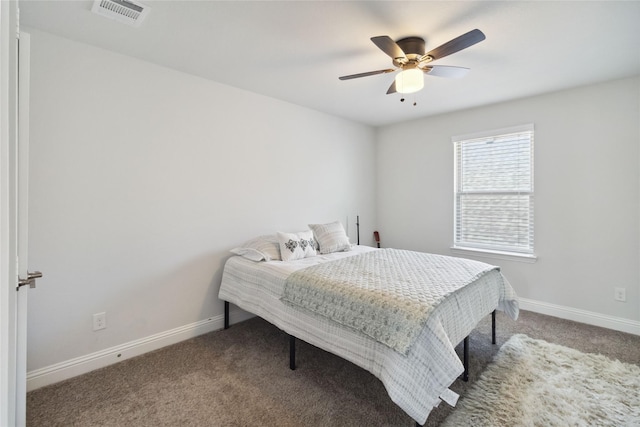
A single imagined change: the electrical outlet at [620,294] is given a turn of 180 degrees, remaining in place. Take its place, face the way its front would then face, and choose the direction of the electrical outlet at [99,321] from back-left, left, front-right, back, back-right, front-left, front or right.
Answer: back-left

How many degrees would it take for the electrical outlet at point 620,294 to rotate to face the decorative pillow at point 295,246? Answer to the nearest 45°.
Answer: approximately 45° to its right

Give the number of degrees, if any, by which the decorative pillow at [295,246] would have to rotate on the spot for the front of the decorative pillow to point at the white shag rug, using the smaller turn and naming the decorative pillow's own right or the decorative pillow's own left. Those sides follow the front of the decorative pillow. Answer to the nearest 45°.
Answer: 0° — it already faces it

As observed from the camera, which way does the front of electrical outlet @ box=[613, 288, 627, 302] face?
facing the viewer

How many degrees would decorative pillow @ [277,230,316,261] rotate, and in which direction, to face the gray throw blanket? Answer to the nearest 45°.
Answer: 0° — it already faces it

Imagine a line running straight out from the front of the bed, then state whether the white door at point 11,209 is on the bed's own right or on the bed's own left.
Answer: on the bed's own right

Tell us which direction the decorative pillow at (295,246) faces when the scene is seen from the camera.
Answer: facing the viewer and to the right of the viewer

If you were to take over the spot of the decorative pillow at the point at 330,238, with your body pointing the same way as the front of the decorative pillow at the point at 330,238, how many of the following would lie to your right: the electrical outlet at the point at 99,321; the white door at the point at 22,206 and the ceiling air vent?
3

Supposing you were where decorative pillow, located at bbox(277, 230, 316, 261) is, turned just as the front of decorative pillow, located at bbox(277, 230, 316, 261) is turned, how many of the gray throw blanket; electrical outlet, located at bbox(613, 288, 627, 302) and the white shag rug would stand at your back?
0

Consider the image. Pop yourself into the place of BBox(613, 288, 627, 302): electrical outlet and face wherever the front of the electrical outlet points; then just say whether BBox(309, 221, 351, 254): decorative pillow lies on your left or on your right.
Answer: on your right

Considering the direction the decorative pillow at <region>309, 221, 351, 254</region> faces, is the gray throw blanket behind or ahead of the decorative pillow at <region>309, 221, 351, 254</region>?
ahead

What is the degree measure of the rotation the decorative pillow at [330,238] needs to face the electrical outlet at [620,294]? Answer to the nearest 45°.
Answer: approximately 45° to its left

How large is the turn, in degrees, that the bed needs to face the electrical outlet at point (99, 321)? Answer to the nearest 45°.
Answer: approximately 135° to its right

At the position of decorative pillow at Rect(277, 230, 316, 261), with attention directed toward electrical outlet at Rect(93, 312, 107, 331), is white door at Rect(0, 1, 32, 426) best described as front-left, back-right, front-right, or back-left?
front-left
